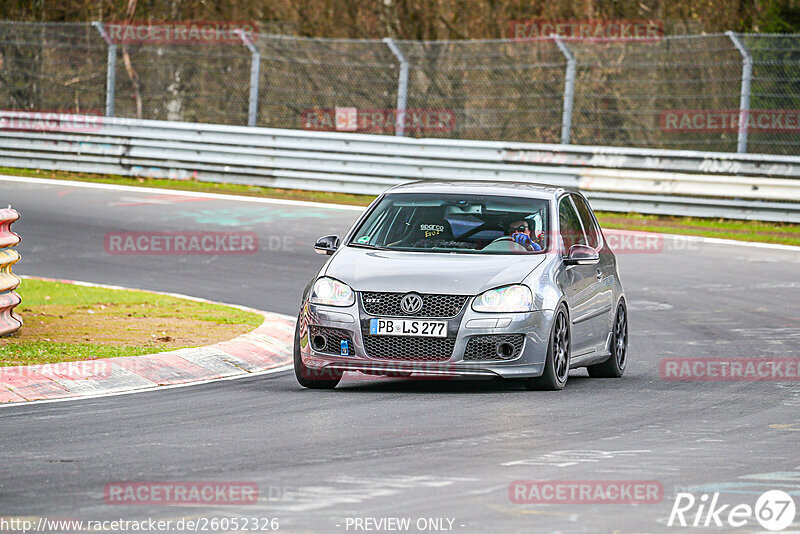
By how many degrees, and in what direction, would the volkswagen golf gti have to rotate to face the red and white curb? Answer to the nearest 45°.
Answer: approximately 45° to its right

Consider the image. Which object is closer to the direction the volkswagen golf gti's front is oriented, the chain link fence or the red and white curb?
the red and white curb

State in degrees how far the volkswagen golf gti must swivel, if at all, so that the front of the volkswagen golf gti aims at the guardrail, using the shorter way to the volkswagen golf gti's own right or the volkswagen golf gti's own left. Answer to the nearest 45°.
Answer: approximately 135° to the volkswagen golf gti's own right

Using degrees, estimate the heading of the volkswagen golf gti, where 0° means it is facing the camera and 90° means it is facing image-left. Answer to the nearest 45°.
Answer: approximately 45°

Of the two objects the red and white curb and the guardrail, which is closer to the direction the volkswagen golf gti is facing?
the red and white curb

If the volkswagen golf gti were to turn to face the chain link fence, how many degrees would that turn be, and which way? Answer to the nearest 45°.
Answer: approximately 135° to its right
